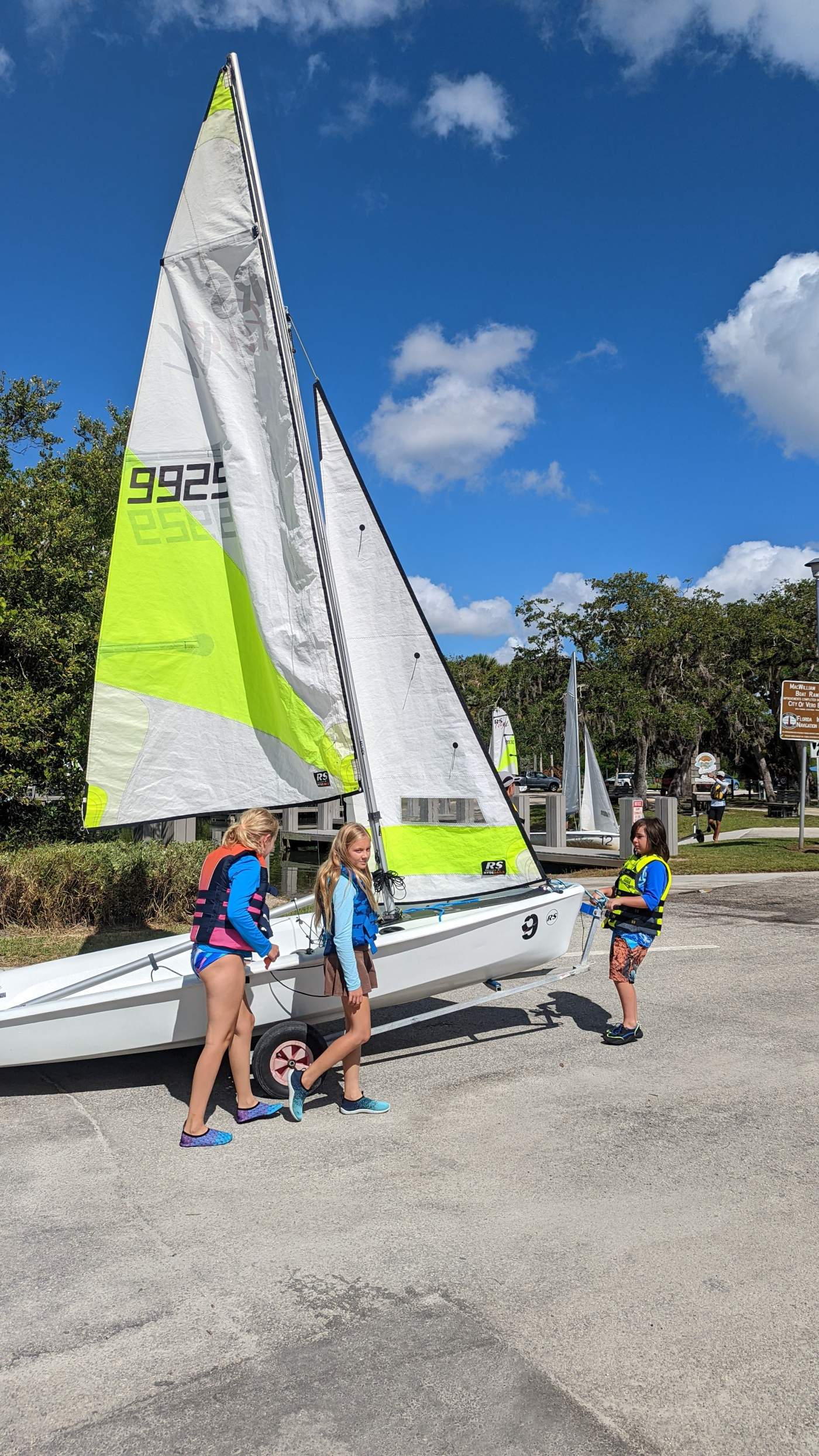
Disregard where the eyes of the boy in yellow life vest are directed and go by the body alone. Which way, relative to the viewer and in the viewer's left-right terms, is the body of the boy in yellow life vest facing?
facing to the left of the viewer

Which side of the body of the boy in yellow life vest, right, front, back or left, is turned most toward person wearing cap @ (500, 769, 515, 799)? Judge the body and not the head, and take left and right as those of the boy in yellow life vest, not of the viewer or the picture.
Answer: right

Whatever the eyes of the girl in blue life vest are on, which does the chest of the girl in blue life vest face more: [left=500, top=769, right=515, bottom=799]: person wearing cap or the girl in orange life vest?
the person wearing cap

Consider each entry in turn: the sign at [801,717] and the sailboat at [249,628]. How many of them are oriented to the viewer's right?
1

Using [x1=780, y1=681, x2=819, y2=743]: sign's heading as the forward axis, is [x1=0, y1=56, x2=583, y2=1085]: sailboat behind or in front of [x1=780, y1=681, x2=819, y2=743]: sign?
in front

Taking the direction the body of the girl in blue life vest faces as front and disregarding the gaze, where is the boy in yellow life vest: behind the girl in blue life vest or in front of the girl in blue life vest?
in front

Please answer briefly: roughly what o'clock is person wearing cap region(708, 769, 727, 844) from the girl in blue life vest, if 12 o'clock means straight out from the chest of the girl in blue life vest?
The person wearing cap is roughly at 10 o'clock from the girl in blue life vest.

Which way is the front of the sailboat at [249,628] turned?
to the viewer's right

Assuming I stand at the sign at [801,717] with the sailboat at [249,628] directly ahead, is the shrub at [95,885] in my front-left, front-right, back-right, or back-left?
front-right

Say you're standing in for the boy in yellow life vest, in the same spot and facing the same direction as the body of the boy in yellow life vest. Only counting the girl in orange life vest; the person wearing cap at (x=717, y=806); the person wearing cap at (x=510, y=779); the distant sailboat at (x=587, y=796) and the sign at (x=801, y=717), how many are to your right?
4

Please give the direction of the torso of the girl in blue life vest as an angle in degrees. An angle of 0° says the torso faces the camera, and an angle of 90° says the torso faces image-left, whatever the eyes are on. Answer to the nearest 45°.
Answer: approximately 270°

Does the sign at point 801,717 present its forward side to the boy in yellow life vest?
yes

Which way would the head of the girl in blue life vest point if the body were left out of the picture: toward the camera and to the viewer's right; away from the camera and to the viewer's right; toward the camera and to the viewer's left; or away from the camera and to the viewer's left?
toward the camera and to the viewer's right

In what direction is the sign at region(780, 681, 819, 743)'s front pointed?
toward the camera

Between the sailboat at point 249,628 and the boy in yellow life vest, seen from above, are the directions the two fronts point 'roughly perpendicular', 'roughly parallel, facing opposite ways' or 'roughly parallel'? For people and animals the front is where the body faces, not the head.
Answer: roughly parallel, facing opposite ways

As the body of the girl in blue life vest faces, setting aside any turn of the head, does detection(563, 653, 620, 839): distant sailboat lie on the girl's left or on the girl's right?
on the girl's left

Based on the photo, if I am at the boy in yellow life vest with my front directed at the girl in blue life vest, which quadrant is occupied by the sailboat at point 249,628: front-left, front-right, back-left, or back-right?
front-right

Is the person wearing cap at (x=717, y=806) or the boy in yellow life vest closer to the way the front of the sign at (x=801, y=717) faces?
the boy in yellow life vest
